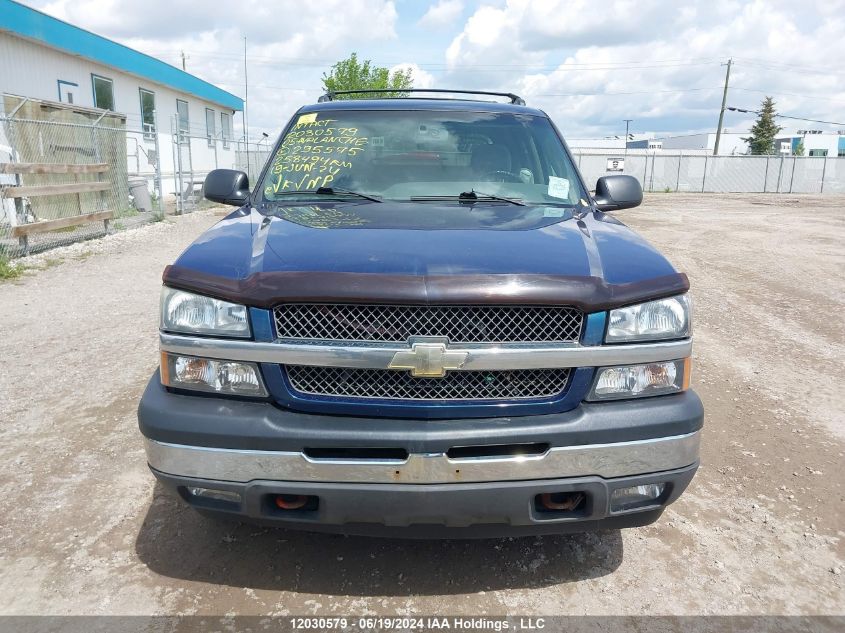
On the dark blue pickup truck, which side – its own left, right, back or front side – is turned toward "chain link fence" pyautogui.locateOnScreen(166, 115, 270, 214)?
back

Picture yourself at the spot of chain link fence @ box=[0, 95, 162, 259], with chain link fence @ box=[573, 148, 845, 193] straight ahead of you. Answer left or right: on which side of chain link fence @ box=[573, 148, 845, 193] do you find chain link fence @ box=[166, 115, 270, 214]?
left

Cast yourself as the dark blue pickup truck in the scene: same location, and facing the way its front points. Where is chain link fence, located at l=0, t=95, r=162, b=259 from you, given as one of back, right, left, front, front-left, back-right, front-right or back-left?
back-right

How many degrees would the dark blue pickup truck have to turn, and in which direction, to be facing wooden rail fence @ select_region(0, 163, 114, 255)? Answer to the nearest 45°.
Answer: approximately 135° to its right

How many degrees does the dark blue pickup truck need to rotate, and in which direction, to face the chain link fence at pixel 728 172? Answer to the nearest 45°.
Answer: approximately 135° to its left

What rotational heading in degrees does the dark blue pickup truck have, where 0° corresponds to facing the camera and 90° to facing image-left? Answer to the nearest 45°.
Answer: approximately 0°

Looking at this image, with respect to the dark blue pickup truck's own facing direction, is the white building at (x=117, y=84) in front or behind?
behind
